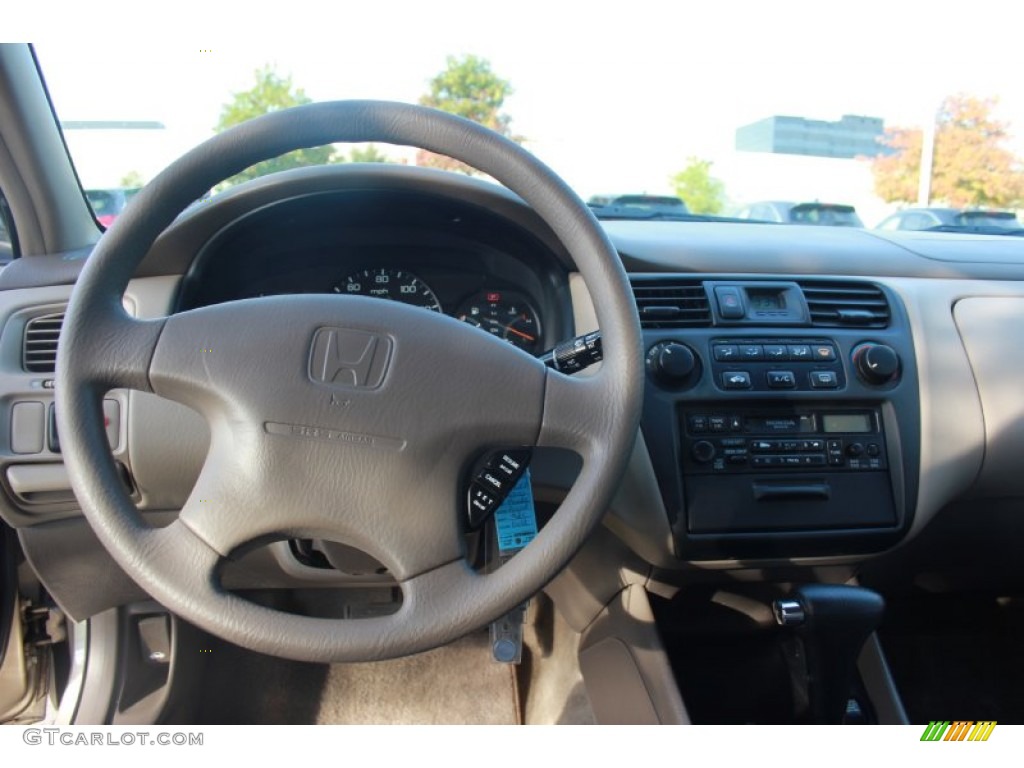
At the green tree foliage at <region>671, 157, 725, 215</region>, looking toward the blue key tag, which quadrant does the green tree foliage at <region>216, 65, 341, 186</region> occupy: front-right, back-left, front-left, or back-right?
front-right

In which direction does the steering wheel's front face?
toward the camera

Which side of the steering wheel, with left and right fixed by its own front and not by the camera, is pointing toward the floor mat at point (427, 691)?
back

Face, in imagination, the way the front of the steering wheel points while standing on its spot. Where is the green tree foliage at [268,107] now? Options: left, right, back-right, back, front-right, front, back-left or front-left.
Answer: back

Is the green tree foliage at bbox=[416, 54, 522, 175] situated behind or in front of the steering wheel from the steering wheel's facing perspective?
behind

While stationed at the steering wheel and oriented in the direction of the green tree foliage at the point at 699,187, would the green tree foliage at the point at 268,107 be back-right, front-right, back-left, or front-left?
front-left

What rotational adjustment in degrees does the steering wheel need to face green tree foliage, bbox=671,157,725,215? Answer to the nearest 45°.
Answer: approximately 135° to its left
